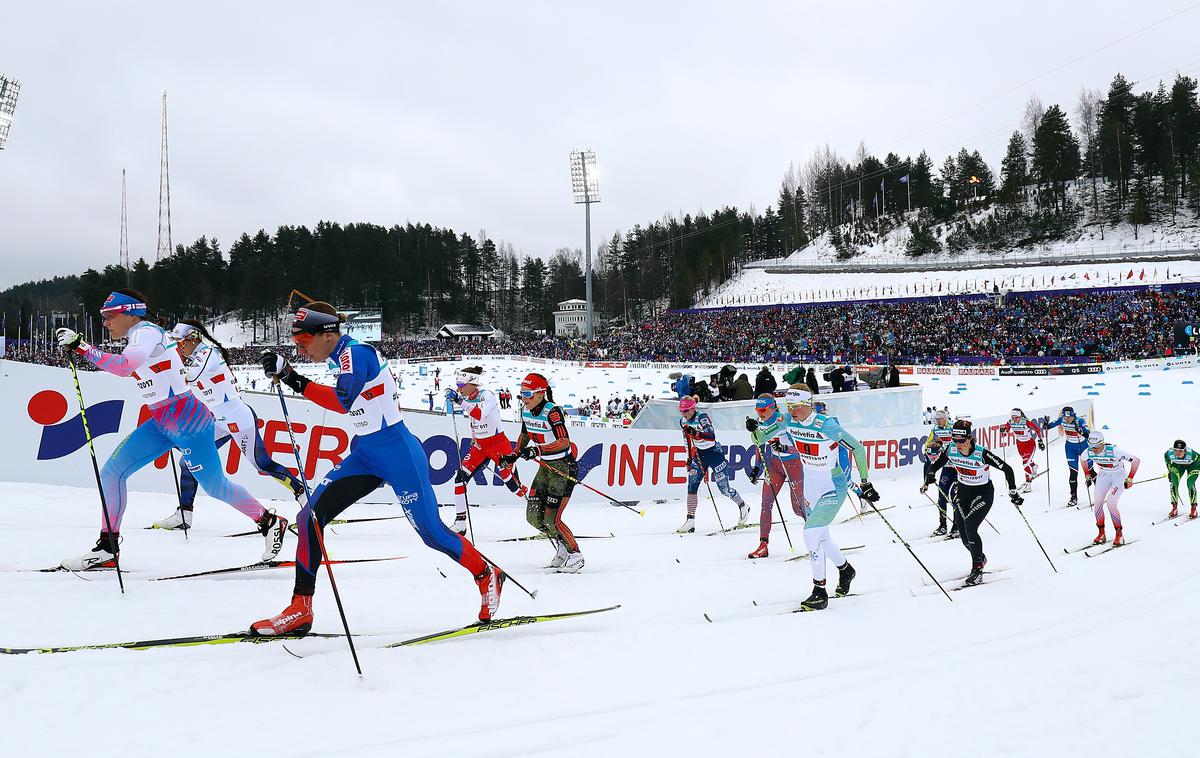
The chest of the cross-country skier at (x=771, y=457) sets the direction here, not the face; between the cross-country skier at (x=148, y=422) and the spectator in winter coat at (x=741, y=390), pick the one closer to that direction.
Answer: the cross-country skier

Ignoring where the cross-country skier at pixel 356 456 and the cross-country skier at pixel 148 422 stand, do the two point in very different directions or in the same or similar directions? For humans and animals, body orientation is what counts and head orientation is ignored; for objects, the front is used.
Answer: same or similar directions

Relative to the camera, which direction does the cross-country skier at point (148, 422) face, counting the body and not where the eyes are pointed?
to the viewer's left

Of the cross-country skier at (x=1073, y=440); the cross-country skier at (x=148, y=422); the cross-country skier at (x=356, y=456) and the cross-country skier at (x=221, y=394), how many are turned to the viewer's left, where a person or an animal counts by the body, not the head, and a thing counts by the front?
3

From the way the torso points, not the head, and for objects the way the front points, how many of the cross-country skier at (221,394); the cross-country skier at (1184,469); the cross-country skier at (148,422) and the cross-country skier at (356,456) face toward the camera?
1

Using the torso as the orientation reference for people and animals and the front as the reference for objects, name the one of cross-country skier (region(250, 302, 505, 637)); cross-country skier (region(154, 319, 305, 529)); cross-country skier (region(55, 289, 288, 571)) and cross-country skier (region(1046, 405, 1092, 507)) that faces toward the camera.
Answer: cross-country skier (region(1046, 405, 1092, 507))

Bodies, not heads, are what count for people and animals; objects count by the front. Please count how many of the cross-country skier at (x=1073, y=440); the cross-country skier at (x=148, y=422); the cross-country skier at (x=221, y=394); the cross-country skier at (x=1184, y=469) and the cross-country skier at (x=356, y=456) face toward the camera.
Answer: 2

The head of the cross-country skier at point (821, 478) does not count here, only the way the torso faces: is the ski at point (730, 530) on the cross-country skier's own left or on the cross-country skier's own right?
on the cross-country skier's own right

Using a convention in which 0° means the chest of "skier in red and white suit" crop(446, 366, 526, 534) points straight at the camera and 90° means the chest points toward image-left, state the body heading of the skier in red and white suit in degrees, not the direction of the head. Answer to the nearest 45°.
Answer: approximately 45°

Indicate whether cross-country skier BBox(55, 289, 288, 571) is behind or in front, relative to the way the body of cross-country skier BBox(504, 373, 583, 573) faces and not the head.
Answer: in front

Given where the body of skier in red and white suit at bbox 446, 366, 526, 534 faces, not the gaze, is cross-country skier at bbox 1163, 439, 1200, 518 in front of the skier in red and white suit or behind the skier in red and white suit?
behind

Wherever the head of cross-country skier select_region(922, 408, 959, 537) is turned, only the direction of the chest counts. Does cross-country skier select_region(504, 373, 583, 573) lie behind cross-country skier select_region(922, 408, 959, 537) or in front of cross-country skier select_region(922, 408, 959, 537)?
in front

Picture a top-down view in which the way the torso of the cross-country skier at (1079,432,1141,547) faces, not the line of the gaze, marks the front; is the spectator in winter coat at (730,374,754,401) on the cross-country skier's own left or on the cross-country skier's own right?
on the cross-country skier's own right

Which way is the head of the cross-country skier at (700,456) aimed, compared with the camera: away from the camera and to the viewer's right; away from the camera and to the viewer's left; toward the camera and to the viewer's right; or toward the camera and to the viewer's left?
toward the camera and to the viewer's left

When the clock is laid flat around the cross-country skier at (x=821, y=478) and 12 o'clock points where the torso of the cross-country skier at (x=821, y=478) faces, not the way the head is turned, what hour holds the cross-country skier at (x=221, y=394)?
the cross-country skier at (x=221, y=394) is roughly at 1 o'clock from the cross-country skier at (x=821, y=478).
